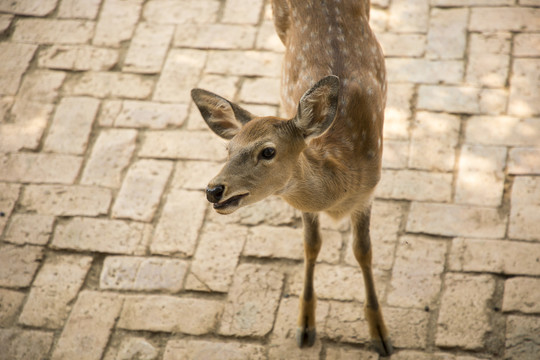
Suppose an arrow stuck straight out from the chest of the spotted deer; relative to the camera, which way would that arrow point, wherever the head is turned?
toward the camera
